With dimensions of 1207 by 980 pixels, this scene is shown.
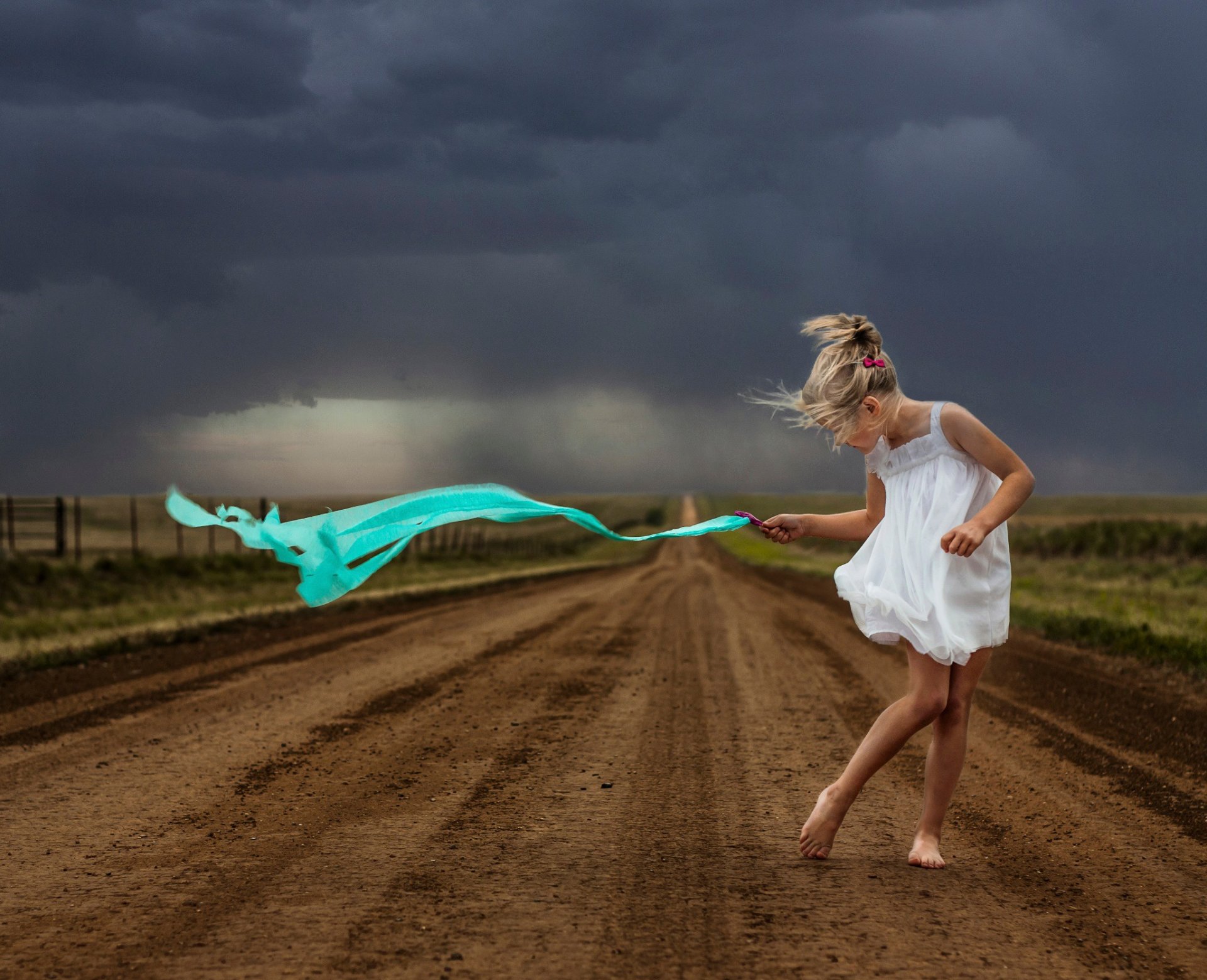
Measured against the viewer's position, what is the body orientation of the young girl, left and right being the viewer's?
facing the viewer and to the left of the viewer

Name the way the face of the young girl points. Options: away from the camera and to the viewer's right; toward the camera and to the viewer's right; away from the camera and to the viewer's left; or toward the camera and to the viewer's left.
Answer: toward the camera and to the viewer's left
